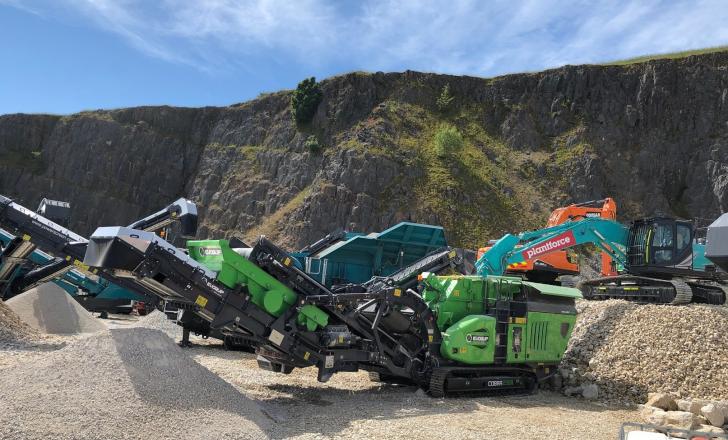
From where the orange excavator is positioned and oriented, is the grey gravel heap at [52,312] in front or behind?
behind

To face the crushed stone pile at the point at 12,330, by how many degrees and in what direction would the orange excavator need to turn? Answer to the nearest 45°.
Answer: approximately 135° to its right

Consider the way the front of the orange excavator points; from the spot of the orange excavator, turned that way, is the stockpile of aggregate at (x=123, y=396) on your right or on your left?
on your right

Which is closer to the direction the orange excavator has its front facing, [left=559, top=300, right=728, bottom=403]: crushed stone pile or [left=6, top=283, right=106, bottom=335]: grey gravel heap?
the crushed stone pile

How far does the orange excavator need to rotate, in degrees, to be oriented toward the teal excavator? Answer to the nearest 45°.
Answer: approximately 45° to its right

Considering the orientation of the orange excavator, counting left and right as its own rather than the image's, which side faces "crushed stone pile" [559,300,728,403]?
right

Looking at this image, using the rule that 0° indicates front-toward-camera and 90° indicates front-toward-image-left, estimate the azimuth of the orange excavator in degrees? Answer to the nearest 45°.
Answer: approximately 270°
